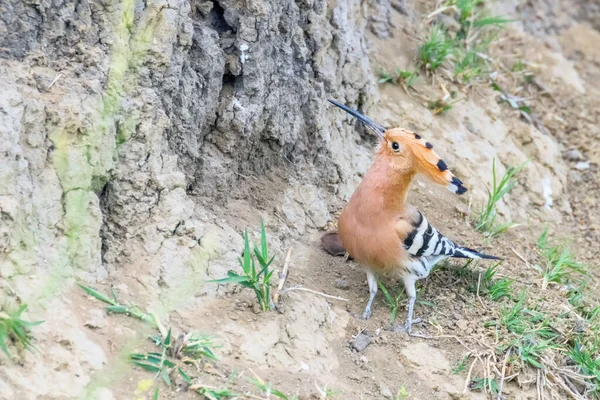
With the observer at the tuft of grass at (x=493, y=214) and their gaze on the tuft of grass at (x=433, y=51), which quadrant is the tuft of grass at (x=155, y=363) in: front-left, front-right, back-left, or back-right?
back-left

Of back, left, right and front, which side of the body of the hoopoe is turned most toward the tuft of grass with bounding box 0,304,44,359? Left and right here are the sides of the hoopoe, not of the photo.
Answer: front

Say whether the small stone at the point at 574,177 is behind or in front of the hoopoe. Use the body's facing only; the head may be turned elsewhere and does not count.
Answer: behind

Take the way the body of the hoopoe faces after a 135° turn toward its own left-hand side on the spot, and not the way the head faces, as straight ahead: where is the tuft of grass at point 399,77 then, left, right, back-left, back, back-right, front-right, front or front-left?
left

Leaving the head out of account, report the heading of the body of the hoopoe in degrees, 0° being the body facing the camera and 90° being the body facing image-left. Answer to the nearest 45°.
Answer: approximately 45°

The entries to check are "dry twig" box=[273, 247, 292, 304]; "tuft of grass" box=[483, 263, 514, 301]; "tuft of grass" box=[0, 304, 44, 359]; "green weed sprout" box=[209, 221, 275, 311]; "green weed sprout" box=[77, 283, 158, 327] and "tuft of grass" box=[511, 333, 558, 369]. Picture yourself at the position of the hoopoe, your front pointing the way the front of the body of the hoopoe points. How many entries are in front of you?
4

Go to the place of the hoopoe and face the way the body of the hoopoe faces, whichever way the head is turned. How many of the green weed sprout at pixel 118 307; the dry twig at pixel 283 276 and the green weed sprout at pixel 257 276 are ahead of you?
3

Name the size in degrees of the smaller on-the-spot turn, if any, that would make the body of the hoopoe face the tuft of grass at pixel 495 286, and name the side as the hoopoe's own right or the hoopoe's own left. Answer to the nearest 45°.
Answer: approximately 135° to the hoopoe's own left

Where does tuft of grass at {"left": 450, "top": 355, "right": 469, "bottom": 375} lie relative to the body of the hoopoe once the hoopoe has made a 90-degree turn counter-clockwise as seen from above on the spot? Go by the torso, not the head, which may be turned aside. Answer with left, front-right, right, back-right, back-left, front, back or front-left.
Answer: front

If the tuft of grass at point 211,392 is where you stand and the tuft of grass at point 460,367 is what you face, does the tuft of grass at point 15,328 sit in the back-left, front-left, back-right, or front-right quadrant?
back-left

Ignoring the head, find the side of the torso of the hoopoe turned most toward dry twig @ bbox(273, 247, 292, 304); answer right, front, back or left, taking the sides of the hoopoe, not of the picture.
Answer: front

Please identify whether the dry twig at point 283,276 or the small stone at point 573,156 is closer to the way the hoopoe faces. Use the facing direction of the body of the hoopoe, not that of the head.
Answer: the dry twig

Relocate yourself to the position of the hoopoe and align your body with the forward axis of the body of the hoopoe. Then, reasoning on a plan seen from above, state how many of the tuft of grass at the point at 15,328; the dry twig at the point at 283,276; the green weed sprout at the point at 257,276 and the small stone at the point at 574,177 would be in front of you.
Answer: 3

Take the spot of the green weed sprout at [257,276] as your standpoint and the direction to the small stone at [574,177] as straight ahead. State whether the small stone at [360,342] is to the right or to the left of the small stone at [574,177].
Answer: right

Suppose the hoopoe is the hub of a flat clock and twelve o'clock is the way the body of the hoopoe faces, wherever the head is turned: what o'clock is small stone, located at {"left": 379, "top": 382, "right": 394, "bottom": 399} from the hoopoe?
The small stone is roughly at 10 o'clock from the hoopoe.

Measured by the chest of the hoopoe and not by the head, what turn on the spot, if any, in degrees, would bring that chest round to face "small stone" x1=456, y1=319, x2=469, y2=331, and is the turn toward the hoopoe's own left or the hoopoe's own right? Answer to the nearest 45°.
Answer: approximately 135° to the hoopoe's own left

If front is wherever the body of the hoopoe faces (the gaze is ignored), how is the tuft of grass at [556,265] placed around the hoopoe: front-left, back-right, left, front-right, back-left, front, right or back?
back

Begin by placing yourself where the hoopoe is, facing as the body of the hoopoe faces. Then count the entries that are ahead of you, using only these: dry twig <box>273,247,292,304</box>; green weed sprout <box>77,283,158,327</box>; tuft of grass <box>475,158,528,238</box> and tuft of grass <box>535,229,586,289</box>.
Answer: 2
